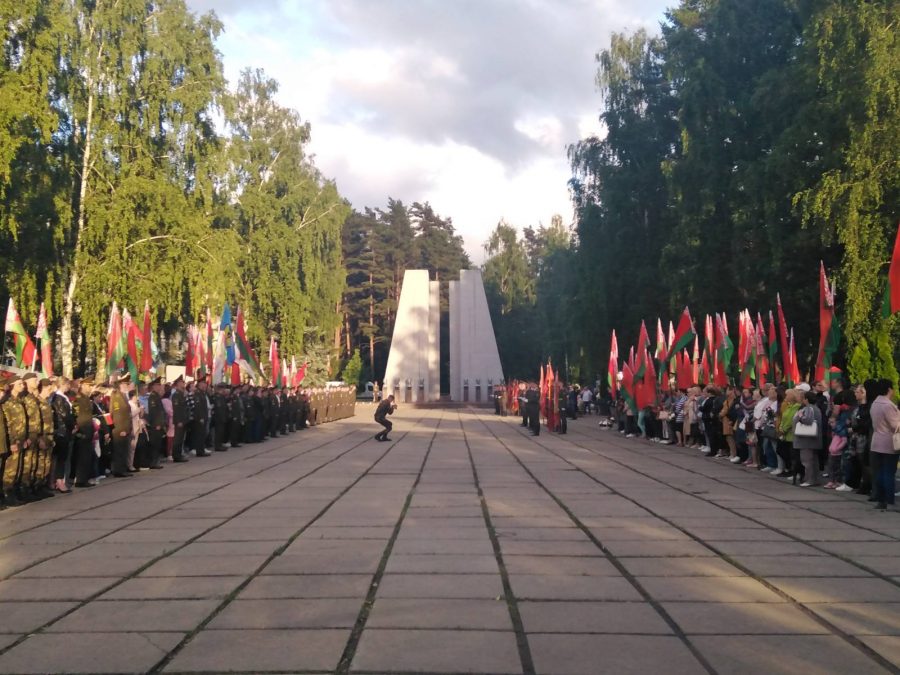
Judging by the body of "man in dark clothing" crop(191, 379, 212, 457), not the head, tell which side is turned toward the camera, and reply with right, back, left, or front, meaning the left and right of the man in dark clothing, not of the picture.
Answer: right

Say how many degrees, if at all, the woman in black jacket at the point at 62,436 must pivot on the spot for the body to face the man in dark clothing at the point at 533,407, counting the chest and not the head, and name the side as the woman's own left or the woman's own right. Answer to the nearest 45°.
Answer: approximately 45° to the woman's own left

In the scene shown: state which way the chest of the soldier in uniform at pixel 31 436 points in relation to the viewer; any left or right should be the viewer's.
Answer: facing to the right of the viewer

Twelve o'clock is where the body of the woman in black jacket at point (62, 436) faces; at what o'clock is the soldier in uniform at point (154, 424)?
the soldier in uniform at point (154, 424) is roughly at 10 o'clock from the woman in black jacket at point (62, 436).

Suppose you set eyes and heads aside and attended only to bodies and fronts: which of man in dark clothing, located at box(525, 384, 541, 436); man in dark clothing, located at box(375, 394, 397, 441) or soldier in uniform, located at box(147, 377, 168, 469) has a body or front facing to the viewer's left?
man in dark clothing, located at box(525, 384, 541, 436)

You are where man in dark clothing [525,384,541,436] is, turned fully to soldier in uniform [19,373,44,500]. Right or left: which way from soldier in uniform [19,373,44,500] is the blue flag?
right

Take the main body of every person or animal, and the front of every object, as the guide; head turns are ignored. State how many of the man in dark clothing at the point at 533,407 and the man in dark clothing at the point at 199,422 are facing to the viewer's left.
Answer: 1

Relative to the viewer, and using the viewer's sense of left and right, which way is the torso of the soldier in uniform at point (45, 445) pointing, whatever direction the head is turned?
facing to the right of the viewer

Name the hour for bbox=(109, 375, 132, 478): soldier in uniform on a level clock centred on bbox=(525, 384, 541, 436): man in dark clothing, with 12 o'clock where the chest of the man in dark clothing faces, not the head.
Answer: The soldier in uniform is roughly at 10 o'clock from the man in dark clothing.

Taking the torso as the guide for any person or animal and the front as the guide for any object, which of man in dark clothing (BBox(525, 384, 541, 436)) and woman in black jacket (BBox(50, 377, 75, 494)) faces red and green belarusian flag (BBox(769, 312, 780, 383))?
the woman in black jacket

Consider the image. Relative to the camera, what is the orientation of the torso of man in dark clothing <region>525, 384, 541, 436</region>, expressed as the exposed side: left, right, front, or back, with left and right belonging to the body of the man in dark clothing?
left

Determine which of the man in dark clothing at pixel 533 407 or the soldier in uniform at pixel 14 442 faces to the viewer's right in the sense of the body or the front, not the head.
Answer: the soldier in uniform
